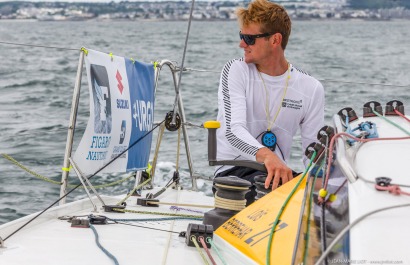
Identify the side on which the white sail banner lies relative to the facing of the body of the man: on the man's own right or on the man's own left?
on the man's own right

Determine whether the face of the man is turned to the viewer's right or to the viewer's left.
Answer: to the viewer's left

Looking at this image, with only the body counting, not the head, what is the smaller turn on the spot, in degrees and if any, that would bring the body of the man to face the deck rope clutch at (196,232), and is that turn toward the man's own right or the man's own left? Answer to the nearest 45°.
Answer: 0° — they already face it

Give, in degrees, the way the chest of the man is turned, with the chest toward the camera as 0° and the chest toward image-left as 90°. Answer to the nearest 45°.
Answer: approximately 0°

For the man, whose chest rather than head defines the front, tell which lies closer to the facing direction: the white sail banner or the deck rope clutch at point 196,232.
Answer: the deck rope clutch
